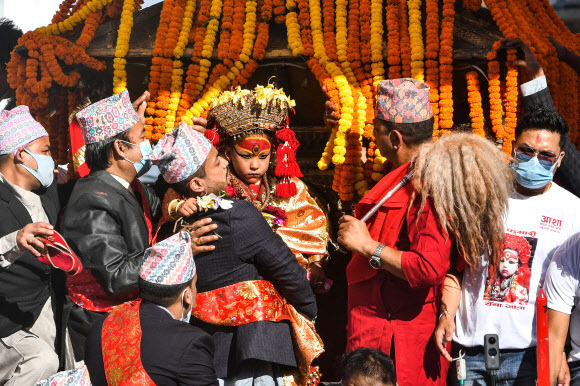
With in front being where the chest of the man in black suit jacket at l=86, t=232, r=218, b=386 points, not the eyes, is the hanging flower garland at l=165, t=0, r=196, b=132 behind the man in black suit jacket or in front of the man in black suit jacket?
in front

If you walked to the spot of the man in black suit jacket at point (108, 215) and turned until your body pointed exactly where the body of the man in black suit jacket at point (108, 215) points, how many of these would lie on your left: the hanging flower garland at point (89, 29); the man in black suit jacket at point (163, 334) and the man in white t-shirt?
1

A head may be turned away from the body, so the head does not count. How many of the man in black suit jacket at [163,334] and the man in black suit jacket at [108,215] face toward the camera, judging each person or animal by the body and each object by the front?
0

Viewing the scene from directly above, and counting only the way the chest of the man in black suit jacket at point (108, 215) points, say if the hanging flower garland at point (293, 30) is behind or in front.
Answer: in front

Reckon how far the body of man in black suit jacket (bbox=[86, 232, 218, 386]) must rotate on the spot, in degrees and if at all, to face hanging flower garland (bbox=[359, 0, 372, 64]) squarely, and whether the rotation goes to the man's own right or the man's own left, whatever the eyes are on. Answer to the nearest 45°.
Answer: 0° — they already face it

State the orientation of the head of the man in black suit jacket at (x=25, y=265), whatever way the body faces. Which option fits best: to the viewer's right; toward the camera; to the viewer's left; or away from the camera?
to the viewer's right

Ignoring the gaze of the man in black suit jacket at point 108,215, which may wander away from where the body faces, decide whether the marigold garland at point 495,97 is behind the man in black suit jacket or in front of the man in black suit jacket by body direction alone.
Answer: in front

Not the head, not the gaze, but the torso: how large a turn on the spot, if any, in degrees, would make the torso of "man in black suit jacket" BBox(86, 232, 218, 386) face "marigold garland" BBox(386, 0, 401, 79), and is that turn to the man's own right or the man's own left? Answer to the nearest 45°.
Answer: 0° — they already face it

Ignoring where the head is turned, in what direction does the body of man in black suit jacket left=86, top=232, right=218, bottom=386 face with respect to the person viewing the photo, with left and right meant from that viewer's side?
facing away from the viewer and to the right of the viewer

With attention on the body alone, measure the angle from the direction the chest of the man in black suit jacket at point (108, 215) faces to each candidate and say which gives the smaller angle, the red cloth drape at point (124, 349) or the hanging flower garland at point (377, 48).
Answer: the hanging flower garland

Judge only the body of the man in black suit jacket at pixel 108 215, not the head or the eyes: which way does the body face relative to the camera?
to the viewer's right

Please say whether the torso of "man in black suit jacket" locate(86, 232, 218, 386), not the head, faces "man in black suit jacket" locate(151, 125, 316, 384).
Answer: yes

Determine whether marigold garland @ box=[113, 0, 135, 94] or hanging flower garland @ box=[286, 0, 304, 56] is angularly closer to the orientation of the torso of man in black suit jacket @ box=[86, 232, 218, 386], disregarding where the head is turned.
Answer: the hanging flower garland

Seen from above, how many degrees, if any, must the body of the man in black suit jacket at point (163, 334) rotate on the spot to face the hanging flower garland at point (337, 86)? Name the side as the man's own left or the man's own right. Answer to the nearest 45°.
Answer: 0° — they already face it

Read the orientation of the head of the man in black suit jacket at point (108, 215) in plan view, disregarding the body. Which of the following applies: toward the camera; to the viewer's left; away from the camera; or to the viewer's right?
to the viewer's right

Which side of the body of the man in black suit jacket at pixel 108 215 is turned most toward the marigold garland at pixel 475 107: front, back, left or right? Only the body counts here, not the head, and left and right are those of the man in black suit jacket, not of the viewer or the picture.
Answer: front
